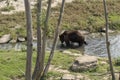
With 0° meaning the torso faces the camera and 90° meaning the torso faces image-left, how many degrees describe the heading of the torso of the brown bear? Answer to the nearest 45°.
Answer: approximately 90°

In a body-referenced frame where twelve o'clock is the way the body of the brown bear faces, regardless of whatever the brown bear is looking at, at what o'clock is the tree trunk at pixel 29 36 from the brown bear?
The tree trunk is roughly at 9 o'clock from the brown bear.

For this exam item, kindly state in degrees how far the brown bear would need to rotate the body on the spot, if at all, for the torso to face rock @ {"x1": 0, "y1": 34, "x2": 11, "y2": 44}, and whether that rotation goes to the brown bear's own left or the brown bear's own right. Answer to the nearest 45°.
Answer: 0° — it already faces it

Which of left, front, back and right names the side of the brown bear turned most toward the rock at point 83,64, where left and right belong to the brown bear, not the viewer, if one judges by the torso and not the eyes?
left
